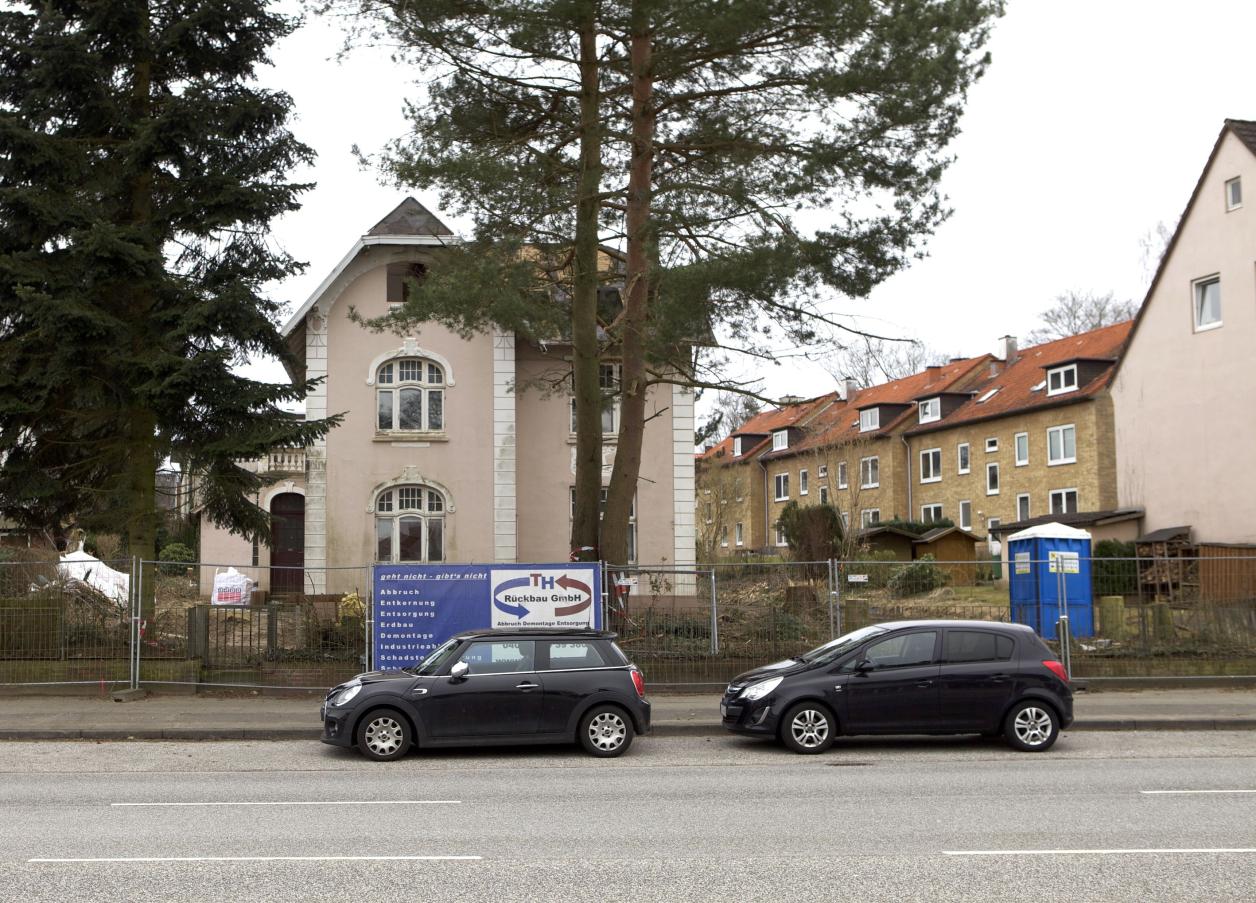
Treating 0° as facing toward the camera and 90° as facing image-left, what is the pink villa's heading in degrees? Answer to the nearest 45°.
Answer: approximately 0°

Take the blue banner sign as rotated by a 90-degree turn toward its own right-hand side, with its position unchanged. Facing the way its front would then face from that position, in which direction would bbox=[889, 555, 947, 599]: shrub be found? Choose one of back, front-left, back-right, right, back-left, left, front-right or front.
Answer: back-right

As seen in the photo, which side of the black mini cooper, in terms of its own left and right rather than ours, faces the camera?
left

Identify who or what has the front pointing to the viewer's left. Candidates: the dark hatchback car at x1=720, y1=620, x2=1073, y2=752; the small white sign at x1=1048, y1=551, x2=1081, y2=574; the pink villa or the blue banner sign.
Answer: the dark hatchback car

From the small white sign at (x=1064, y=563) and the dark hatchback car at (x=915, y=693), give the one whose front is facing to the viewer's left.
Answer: the dark hatchback car

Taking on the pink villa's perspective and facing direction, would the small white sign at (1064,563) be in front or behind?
in front

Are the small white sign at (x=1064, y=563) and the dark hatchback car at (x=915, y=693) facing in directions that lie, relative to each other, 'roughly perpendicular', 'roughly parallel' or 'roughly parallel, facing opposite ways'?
roughly perpendicular

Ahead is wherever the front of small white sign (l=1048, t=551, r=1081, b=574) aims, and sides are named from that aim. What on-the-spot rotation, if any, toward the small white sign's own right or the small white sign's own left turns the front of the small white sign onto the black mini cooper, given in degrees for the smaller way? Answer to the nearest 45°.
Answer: approximately 45° to the small white sign's own right

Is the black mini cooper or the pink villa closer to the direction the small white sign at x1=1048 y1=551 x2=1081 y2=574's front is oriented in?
the black mini cooper

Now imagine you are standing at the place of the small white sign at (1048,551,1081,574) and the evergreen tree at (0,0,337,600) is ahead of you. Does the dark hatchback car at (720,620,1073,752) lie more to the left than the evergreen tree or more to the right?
left

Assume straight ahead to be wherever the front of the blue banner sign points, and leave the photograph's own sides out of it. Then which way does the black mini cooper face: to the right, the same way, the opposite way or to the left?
to the right

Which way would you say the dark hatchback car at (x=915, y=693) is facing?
to the viewer's left
